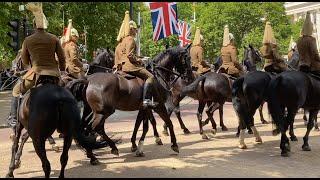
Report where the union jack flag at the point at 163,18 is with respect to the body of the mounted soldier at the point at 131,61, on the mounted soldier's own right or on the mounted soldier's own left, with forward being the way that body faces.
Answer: on the mounted soldier's own left

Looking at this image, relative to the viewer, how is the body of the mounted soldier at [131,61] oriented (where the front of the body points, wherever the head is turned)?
to the viewer's right

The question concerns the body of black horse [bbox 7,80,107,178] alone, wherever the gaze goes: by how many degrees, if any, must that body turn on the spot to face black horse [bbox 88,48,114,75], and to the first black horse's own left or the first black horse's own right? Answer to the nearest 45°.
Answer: approximately 45° to the first black horse's own right

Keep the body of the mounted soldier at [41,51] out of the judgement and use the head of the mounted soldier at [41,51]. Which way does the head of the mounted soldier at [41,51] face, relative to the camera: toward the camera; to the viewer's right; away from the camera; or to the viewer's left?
away from the camera

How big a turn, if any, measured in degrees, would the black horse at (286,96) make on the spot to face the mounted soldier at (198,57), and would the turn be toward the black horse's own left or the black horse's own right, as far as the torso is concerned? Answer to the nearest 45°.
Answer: approximately 90° to the black horse's own left

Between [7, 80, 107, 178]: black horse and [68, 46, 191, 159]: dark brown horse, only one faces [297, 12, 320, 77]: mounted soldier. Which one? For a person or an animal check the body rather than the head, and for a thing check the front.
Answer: [68, 46, 191, 159]: dark brown horse

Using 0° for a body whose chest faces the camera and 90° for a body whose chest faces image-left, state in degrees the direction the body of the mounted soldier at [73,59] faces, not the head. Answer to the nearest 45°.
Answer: approximately 270°

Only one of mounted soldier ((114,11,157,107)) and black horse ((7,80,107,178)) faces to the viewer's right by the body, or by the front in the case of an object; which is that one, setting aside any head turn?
the mounted soldier

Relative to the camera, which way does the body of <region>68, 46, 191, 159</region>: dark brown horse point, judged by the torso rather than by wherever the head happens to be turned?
to the viewer's right

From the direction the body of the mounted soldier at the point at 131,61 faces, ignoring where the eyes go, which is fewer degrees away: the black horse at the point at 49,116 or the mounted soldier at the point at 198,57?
the mounted soldier

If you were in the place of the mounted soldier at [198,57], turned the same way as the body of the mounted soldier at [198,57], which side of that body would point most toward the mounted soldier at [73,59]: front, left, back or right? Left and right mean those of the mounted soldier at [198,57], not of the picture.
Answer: back

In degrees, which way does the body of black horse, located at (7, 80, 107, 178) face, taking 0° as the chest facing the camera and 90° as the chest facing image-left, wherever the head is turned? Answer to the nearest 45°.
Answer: approximately 135°

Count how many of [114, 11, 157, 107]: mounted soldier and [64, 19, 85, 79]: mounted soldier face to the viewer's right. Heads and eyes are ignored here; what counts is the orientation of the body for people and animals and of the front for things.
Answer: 2

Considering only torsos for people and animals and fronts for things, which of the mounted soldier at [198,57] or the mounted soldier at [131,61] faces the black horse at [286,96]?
the mounted soldier at [131,61]

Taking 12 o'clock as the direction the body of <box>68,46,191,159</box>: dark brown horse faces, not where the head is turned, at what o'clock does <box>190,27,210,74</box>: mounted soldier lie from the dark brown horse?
The mounted soldier is roughly at 10 o'clock from the dark brown horse.

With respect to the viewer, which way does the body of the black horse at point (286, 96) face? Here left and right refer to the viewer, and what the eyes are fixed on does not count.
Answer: facing away from the viewer and to the right of the viewer

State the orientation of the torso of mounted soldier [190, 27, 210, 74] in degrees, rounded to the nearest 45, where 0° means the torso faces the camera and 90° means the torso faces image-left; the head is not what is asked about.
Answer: approximately 225°

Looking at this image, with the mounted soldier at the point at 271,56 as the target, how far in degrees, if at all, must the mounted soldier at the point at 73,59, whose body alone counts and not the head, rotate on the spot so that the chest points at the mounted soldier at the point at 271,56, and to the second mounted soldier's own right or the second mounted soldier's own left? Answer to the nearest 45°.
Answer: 0° — they already face them

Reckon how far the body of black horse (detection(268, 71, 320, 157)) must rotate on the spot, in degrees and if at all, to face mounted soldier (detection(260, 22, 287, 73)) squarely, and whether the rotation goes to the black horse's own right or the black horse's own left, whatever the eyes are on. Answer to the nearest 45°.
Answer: approximately 45° to the black horse's own left
